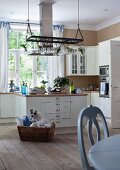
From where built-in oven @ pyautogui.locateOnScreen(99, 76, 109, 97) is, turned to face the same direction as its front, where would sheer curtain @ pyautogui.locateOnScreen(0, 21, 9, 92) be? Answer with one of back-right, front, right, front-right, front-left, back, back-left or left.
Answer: front-right

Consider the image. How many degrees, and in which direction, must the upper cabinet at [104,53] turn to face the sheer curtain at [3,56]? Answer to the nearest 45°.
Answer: approximately 45° to its right

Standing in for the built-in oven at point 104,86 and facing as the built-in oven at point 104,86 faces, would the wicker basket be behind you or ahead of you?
ahead

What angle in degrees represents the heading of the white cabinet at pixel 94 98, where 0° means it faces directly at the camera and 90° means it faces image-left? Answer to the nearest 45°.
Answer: approximately 0°

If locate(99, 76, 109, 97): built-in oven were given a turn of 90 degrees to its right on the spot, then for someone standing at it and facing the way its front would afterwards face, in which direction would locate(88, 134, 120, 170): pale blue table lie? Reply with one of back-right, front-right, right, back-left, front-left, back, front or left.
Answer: back-left

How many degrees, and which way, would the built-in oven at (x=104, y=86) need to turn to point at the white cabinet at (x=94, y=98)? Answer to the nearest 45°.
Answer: approximately 90° to its right

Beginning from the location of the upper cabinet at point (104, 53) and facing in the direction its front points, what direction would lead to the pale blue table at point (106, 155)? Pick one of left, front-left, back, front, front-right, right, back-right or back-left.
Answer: front-left

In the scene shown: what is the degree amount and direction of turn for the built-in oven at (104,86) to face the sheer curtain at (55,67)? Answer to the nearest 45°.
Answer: approximately 90° to its right

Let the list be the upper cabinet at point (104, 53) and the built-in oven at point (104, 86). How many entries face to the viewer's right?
0

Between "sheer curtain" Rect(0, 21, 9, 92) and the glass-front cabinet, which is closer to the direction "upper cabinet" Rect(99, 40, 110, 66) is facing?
the sheer curtain

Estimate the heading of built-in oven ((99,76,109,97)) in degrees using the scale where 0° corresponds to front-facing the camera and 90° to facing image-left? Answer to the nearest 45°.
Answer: approximately 45°

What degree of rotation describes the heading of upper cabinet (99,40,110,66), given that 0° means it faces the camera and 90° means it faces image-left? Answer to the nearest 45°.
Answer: approximately 45°

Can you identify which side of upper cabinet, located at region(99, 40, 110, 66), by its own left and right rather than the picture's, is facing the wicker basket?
front

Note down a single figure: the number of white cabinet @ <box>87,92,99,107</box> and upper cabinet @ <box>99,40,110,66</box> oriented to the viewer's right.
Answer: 0

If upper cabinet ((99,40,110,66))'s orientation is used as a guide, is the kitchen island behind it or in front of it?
in front

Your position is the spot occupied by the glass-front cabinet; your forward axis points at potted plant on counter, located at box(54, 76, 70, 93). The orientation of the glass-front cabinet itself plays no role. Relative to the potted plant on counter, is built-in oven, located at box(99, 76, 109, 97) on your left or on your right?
left
